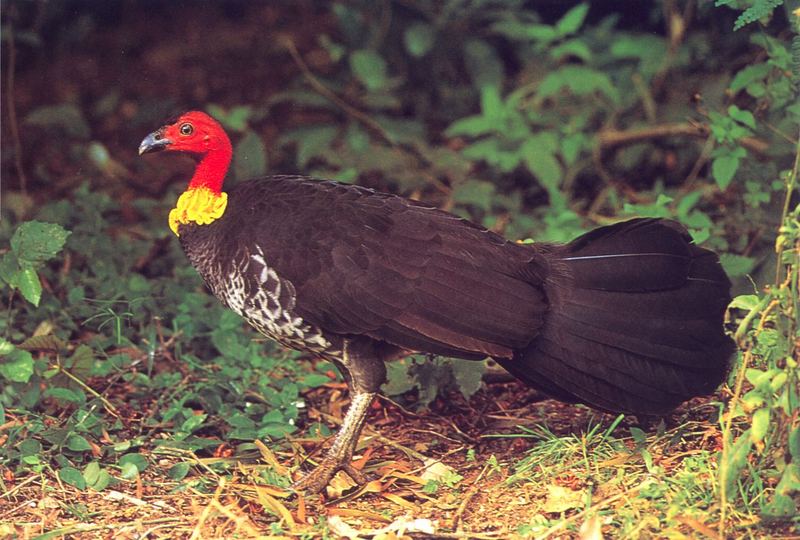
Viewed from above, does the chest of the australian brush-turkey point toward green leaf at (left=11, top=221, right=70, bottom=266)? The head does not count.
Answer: yes

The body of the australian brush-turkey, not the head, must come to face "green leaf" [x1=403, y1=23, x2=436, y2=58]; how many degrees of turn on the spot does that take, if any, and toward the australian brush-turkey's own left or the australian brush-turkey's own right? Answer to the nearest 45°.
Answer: approximately 90° to the australian brush-turkey's own right

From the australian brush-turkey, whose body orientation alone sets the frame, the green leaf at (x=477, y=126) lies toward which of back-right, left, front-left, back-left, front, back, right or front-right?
right

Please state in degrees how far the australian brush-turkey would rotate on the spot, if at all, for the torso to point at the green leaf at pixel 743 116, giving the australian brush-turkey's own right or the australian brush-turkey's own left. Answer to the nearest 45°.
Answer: approximately 135° to the australian brush-turkey's own right

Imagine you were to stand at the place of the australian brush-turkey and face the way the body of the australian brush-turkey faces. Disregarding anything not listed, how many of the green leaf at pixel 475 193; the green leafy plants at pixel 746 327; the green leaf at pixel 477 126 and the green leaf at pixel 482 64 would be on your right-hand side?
3

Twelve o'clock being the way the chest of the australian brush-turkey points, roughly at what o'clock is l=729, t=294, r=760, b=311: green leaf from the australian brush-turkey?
The green leaf is roughly at 7 o'clock from the australian brush-turkey.

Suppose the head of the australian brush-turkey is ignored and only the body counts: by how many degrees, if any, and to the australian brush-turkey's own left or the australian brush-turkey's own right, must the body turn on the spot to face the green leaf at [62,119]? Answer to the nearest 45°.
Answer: approximately 45° to the australian brush-turkey's own right

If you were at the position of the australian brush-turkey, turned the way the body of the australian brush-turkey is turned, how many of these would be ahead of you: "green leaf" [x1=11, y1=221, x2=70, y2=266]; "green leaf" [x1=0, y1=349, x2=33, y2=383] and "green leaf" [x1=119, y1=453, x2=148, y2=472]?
3

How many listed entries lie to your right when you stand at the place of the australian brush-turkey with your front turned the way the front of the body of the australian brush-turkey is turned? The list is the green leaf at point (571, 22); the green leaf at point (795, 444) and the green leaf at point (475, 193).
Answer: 2

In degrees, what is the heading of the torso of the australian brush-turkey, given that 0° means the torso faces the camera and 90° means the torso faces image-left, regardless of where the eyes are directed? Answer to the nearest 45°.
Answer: approximately 90°

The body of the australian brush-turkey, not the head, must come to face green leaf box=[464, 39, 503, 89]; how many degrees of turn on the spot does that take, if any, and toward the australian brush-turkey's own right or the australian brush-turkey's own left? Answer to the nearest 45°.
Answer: approximately 90° to the australian brush-turkey's own right

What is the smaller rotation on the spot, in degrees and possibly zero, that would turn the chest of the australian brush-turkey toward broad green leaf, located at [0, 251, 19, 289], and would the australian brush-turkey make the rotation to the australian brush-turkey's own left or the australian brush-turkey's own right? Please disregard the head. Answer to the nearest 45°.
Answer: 0° — it already faces it

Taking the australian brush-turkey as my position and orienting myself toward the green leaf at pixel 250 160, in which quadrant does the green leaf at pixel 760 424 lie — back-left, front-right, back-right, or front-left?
back-right
